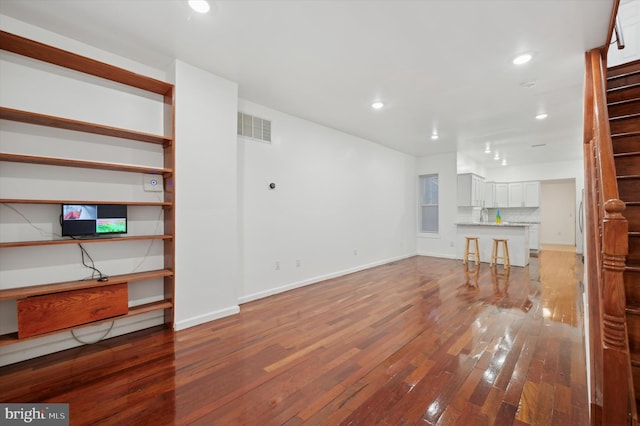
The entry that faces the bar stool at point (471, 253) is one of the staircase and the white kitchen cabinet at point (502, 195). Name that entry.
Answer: the white kitchen cabinet

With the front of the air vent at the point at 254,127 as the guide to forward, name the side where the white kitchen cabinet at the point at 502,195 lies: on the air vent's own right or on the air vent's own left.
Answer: on the air vent's own left

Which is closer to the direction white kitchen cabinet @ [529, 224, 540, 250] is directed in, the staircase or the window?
the staircase

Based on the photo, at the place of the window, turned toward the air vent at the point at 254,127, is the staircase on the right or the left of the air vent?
left

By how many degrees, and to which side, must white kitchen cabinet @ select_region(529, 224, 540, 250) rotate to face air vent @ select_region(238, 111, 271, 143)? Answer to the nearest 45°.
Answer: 0° — it already faces it

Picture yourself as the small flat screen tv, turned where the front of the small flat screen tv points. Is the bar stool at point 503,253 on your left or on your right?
on your left

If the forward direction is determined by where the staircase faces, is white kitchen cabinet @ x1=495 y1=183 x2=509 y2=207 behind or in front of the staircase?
behind

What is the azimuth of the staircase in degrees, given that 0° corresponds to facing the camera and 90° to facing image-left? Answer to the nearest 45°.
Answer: approximately 0°
